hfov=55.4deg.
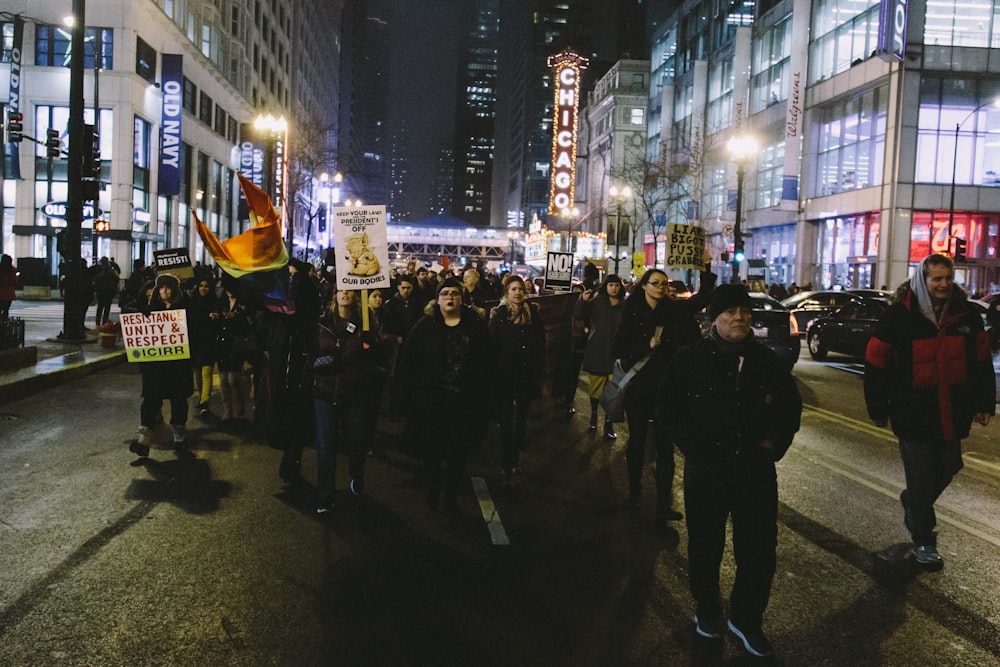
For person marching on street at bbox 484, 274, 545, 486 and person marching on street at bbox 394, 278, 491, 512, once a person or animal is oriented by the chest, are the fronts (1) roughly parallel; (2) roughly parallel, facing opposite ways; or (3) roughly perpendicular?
roughly parallel

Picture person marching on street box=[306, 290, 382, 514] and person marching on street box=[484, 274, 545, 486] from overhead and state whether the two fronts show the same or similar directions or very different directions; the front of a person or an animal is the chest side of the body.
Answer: same or similar directions

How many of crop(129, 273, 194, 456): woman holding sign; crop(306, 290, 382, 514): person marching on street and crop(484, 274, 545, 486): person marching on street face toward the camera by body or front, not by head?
3

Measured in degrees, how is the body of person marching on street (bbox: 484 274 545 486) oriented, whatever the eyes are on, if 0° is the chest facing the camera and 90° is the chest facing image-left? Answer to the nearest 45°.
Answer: approximately 0°

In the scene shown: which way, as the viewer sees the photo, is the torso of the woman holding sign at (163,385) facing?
toward the camera

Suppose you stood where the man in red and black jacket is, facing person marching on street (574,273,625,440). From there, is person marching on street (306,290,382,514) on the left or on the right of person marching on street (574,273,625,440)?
left

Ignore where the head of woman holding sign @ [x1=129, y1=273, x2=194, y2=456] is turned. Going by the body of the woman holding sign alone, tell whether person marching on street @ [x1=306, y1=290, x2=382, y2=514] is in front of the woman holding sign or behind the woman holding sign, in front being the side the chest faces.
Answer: in front

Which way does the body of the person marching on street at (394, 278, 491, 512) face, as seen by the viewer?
toward the camera

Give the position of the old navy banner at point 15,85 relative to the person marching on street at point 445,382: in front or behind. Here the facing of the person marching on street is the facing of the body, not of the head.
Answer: behind

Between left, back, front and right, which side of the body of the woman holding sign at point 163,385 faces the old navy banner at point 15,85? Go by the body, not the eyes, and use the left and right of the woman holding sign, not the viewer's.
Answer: back

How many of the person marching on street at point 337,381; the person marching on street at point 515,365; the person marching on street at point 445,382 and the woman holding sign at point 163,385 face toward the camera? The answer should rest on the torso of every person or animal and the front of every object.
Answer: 4

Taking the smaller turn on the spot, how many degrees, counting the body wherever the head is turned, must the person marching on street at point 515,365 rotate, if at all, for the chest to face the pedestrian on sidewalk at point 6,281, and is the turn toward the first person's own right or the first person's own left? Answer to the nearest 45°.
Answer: approximately 135° to the first person's own right

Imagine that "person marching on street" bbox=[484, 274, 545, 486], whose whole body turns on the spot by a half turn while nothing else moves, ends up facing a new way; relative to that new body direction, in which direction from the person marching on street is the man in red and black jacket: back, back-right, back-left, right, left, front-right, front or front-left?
back-right

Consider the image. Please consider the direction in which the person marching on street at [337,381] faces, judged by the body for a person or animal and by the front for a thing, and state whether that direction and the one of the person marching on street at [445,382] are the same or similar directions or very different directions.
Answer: same or similar directions

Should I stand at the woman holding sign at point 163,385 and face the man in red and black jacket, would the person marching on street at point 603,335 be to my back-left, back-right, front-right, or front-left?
front-left
